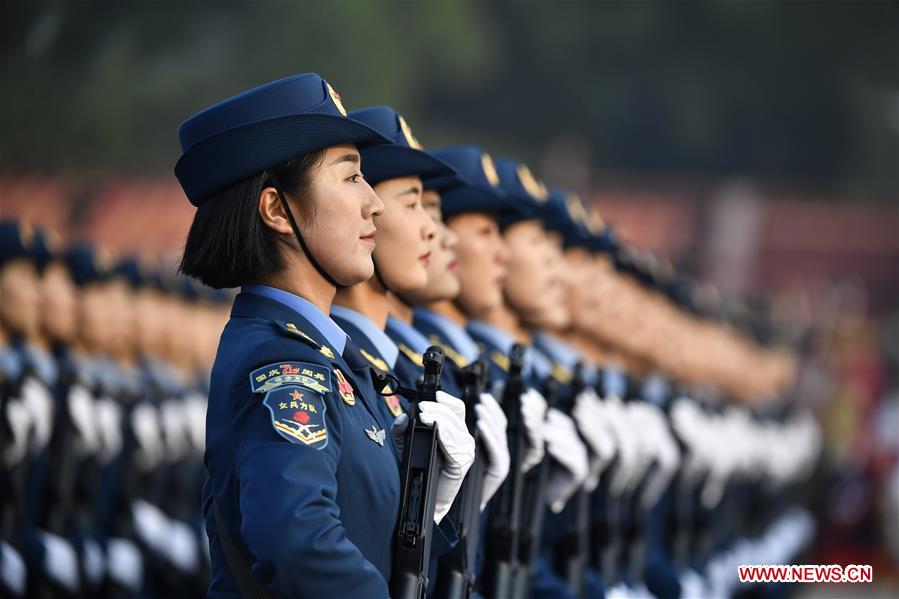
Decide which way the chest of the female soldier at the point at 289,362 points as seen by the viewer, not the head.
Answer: to the viewer's right

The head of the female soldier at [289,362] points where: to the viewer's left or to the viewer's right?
to the viewer's right
